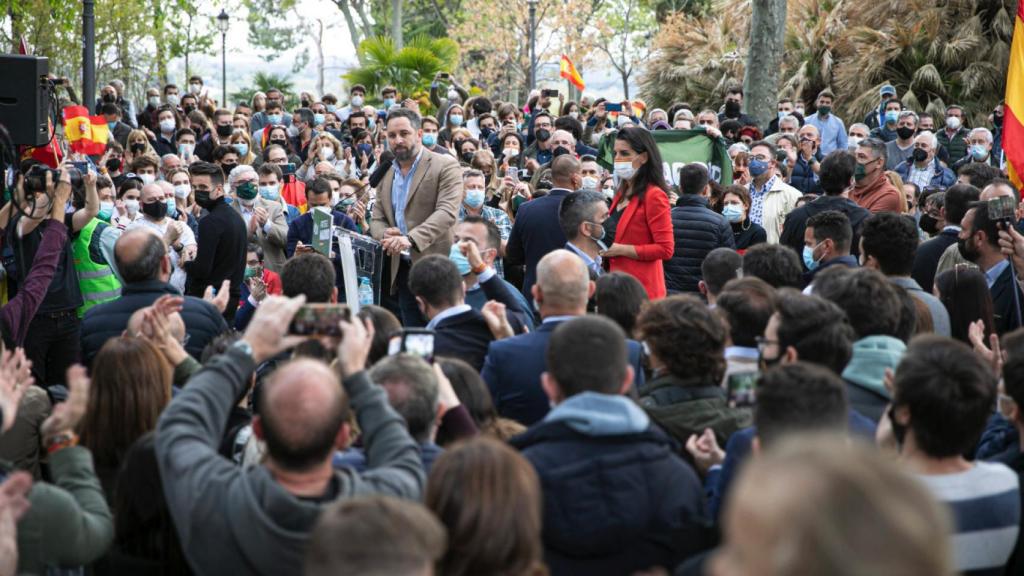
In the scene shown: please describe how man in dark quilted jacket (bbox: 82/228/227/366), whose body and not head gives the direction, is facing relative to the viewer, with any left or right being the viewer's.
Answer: facing away from the viewer and to the right of the viewer

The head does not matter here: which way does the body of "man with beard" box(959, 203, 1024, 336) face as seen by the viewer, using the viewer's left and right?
facing to the left of the viewer

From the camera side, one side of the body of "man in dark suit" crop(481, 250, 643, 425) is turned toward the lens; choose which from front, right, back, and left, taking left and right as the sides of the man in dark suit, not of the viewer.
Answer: back

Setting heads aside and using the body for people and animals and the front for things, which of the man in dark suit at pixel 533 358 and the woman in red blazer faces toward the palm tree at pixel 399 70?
the man in dark suit

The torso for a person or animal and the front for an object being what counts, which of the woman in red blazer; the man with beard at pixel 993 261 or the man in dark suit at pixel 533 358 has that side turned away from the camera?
the man in dark suit

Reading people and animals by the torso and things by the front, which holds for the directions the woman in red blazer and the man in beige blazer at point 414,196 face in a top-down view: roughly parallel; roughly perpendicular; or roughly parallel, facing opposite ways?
roughly parallel

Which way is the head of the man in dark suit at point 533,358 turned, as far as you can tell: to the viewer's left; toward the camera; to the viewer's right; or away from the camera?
away from the camera

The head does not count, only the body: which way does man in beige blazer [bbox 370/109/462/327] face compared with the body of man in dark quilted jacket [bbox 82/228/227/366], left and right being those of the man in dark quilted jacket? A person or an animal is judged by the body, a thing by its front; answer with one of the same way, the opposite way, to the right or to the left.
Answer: the opposite way

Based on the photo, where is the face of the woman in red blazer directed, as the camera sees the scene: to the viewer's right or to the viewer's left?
to the viewer's left

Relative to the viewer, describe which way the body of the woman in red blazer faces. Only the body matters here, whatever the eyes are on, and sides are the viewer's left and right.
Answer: facing the viewer and to the left of the viewer

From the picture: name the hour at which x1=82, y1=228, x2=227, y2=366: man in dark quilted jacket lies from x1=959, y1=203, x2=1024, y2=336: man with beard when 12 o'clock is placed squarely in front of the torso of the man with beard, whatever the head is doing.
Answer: The man in dark quilted jacket is roughly at 11 o'clock from the man with beard.

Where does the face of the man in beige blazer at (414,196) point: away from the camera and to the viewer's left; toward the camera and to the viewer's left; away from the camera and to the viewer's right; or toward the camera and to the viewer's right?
toward the camera and to the viewer's left

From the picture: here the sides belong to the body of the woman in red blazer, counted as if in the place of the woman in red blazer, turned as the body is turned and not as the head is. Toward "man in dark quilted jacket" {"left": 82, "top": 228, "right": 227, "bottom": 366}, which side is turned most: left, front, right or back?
front

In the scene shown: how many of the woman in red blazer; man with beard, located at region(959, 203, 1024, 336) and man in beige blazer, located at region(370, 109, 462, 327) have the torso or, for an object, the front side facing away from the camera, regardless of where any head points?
0

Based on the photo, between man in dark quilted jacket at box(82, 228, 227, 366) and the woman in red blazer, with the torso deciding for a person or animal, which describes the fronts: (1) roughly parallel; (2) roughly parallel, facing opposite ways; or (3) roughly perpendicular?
roughly parallel, facing opposite ways

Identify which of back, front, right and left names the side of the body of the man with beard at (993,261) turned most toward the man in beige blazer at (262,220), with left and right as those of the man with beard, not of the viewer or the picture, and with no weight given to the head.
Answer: front

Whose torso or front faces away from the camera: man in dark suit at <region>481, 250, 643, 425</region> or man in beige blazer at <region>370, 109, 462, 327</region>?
the man in dark suit

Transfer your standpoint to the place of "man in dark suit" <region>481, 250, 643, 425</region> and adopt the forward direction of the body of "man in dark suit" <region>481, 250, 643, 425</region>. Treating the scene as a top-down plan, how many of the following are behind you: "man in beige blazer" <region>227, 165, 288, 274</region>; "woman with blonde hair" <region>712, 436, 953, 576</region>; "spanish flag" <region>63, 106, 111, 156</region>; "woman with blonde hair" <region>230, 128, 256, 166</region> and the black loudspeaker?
1

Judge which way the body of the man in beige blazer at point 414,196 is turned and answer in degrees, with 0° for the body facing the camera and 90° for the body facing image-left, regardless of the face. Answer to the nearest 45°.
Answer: approximately 45°
